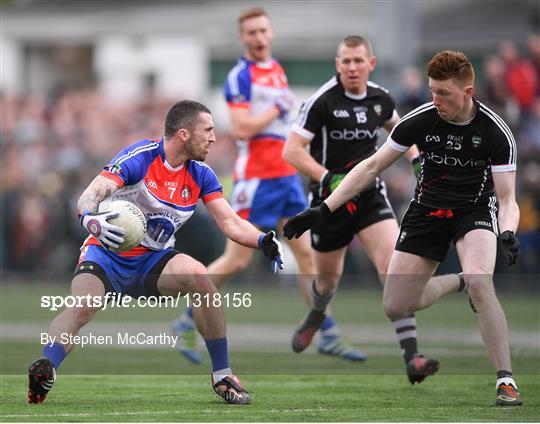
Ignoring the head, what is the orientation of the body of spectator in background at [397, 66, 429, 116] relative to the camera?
toward the camera

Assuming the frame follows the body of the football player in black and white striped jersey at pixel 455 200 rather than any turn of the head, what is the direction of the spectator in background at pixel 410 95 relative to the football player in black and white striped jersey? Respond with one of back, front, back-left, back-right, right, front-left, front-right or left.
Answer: back

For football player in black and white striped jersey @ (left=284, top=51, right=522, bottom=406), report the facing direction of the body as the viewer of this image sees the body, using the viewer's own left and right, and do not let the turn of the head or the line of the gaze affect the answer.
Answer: facing the viewer

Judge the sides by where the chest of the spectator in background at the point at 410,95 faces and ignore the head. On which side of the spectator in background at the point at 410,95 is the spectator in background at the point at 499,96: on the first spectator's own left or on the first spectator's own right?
on the first spectator's own left

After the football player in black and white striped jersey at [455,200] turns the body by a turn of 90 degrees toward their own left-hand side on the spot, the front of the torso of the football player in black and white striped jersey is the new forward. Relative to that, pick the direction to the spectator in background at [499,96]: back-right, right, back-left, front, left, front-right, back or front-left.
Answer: left

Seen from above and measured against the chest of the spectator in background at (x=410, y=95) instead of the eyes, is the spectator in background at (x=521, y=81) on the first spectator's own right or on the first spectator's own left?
on the first spectator's own left

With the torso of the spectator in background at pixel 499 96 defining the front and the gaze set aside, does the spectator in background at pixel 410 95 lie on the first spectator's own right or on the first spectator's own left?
on the first spectator's own right

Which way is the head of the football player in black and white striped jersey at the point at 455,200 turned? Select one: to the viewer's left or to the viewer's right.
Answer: to the viewer's left

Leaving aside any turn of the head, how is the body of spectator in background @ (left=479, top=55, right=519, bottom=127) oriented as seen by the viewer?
toward the camera

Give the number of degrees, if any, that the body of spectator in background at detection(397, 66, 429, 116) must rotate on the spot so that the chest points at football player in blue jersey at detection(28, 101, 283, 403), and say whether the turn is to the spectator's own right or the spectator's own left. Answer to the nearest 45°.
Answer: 0° — they already face them

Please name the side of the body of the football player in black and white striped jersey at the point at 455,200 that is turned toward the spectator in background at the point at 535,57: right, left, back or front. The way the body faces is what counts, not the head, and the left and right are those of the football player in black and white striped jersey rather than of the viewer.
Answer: back
